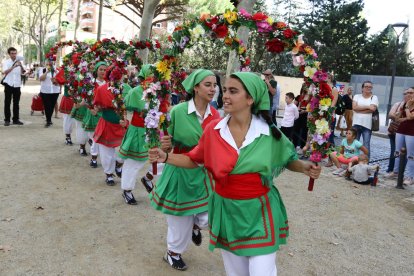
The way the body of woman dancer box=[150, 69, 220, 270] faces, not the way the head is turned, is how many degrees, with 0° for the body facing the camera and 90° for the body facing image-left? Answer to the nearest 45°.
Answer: approximately 315°

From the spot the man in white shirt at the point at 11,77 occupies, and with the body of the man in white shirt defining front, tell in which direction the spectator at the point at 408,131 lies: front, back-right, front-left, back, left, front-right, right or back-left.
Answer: front

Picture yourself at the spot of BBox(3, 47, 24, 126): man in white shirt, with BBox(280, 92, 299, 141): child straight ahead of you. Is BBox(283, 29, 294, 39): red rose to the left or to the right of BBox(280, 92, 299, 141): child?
right

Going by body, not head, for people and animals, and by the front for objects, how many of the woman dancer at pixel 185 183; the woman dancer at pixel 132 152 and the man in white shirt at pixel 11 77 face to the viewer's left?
0

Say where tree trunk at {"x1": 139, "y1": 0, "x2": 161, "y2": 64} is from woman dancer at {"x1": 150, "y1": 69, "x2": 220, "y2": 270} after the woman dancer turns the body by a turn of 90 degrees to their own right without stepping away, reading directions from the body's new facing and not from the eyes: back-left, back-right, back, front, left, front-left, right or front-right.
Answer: back-right

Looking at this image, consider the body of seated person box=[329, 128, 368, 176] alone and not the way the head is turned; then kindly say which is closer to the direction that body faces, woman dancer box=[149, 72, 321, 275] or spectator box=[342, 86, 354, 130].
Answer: the woman dancer

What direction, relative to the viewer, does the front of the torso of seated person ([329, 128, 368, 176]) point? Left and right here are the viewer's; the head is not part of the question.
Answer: facing the viewer and to the left of the viewer

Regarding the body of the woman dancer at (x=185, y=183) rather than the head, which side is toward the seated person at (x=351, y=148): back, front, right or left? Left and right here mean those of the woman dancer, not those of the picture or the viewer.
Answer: left

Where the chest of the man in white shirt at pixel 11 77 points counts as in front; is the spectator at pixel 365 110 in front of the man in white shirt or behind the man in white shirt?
in front

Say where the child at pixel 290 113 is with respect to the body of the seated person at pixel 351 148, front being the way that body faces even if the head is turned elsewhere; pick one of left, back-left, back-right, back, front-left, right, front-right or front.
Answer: right

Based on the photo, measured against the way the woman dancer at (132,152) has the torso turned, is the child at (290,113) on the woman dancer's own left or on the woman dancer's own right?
on the woman dancer's own left

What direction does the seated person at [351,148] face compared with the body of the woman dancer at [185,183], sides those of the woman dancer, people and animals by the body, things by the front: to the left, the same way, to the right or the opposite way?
to the right

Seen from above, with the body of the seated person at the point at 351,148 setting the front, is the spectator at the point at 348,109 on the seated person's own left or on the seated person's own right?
on the seated person's own right

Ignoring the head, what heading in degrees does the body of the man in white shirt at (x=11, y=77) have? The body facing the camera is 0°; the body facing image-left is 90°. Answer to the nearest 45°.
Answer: approximately 315°

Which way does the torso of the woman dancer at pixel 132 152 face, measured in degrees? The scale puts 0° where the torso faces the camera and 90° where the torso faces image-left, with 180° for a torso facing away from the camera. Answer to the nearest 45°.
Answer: approximately 315°

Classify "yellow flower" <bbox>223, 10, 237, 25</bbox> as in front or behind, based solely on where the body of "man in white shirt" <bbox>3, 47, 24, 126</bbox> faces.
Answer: in front

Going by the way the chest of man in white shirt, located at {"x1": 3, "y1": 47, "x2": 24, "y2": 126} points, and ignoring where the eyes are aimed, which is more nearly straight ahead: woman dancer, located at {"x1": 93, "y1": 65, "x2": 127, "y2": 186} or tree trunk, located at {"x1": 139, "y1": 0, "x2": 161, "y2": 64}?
the woman dancer

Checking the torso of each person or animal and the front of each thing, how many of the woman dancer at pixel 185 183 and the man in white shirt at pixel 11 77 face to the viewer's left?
0
